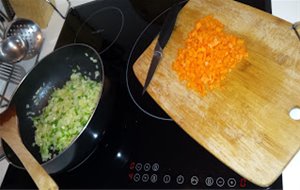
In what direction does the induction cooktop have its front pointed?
toward the camera
